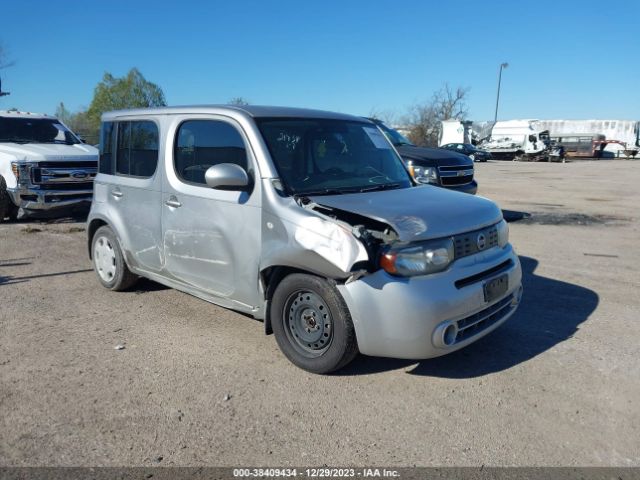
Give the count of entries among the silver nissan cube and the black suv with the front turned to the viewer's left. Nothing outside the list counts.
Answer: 0

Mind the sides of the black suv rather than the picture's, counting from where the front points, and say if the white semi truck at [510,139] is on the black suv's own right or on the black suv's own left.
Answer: on the black suv's own left

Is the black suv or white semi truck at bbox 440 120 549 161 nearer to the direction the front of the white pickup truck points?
the black suv

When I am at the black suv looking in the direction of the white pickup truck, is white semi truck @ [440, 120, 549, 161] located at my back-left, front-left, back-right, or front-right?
back-right

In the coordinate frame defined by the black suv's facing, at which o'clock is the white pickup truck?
The white pickup truck is roughly at 4 o'clock from the black suv.

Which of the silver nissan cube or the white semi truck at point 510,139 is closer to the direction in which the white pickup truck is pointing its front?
the silver nissan cube

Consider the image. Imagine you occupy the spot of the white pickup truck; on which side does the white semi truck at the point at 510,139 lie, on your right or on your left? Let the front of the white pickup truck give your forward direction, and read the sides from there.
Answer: on your left

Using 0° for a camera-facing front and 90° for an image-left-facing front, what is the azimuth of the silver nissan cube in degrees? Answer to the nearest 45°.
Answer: approximately 315°

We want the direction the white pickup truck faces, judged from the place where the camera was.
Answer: facing the viewer and to the right of the viewer

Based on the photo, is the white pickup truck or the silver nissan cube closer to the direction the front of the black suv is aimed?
the silver nissan cube

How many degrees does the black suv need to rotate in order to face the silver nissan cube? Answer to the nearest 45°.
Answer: approximately 45° to its right

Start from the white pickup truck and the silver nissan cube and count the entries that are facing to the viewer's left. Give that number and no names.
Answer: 0
